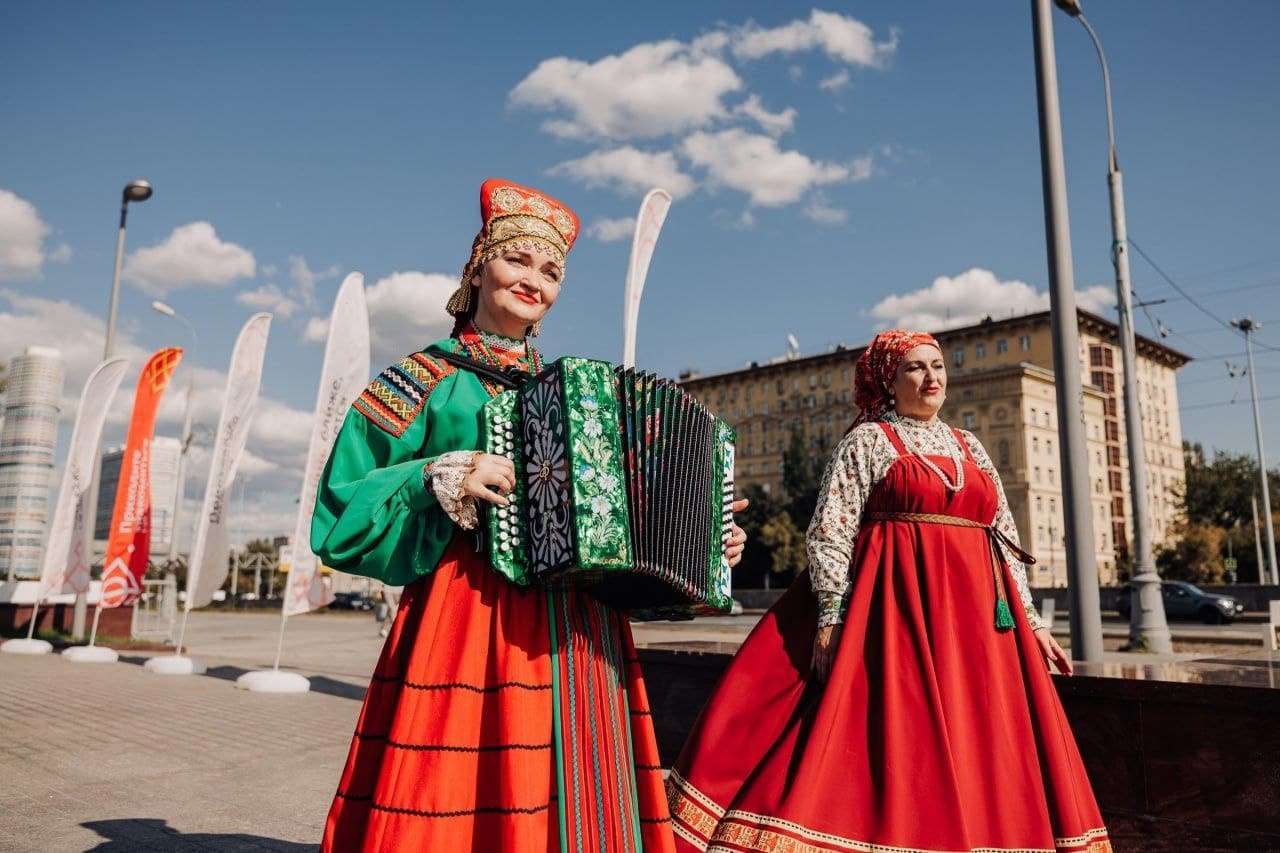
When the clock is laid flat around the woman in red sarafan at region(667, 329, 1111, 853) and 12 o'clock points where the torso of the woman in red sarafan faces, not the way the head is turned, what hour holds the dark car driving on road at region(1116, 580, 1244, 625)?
The dark car driving on road is roughly at 8 o'clock from the woman in red sarafan.

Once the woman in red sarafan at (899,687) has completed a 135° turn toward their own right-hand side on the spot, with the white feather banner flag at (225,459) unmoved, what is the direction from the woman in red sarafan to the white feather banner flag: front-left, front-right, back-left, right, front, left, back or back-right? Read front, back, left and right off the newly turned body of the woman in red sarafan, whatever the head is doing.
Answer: front-right

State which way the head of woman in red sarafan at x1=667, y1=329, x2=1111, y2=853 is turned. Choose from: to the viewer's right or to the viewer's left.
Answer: to the viewer's right

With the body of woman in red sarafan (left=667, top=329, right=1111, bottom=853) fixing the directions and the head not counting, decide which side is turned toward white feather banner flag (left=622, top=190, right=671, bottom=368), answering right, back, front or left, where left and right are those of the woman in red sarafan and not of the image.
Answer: back

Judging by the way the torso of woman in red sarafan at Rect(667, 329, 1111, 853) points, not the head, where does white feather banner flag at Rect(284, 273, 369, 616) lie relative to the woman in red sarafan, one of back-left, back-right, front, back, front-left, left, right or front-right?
back

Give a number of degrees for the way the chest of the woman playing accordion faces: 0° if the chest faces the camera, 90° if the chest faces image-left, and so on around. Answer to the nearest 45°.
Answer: approximately 315°

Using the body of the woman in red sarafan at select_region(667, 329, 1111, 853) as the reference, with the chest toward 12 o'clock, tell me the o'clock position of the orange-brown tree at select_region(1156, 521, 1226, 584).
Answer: The orange-brown tree is roughly at 8 o'clock from the woman in red sarafan.

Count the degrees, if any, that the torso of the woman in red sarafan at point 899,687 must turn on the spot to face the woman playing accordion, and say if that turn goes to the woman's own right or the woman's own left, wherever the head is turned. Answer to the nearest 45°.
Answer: approximately 90° to the woman's own right

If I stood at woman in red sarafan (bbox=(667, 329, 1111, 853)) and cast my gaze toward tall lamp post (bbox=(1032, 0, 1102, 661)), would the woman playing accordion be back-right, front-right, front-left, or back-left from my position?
back-left
